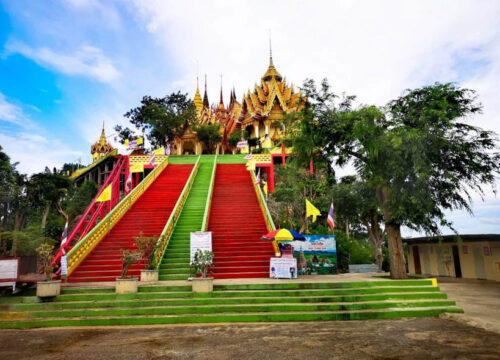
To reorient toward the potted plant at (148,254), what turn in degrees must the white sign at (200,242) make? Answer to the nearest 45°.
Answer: approximately 90° to its right

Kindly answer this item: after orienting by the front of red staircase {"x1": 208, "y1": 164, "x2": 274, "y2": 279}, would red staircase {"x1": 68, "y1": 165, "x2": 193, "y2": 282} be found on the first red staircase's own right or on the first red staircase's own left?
on the first red staircase's own right

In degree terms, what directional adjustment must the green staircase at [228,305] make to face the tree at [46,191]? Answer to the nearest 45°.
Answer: approximately 135° to its right

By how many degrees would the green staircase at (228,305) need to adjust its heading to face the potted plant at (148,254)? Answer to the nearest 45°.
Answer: approximately 135° to its right

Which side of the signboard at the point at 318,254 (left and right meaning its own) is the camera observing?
front

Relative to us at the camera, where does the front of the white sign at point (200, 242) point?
facing the viewer

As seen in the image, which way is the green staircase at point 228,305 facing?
toward the camera

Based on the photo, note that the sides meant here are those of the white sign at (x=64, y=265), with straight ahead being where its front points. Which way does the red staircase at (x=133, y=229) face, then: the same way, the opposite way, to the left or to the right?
the same way

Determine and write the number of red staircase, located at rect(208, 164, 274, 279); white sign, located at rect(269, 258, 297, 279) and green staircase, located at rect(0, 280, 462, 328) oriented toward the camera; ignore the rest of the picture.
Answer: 3

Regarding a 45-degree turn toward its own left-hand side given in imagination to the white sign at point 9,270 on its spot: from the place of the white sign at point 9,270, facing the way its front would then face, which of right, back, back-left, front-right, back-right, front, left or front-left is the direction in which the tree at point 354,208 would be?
front-left

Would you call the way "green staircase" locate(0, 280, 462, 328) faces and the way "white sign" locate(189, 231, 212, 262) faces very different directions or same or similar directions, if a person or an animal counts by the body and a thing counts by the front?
same or similar directions

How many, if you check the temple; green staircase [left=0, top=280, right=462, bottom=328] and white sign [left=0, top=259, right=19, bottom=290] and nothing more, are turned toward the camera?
3

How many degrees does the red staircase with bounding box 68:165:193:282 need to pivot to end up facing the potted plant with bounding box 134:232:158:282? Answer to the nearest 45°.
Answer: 0° — it already faces it

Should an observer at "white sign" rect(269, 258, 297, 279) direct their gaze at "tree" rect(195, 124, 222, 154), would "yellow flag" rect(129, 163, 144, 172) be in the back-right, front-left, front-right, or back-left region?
front-left

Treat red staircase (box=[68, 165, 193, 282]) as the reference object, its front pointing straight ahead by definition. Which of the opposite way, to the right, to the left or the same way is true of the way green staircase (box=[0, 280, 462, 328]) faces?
the same way

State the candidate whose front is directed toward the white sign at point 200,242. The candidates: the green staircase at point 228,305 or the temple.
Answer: the temple

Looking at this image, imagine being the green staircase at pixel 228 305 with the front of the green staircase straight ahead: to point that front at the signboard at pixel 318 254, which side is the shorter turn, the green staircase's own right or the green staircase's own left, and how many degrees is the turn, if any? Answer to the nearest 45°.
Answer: approximately 135° to the green staircase's own left
